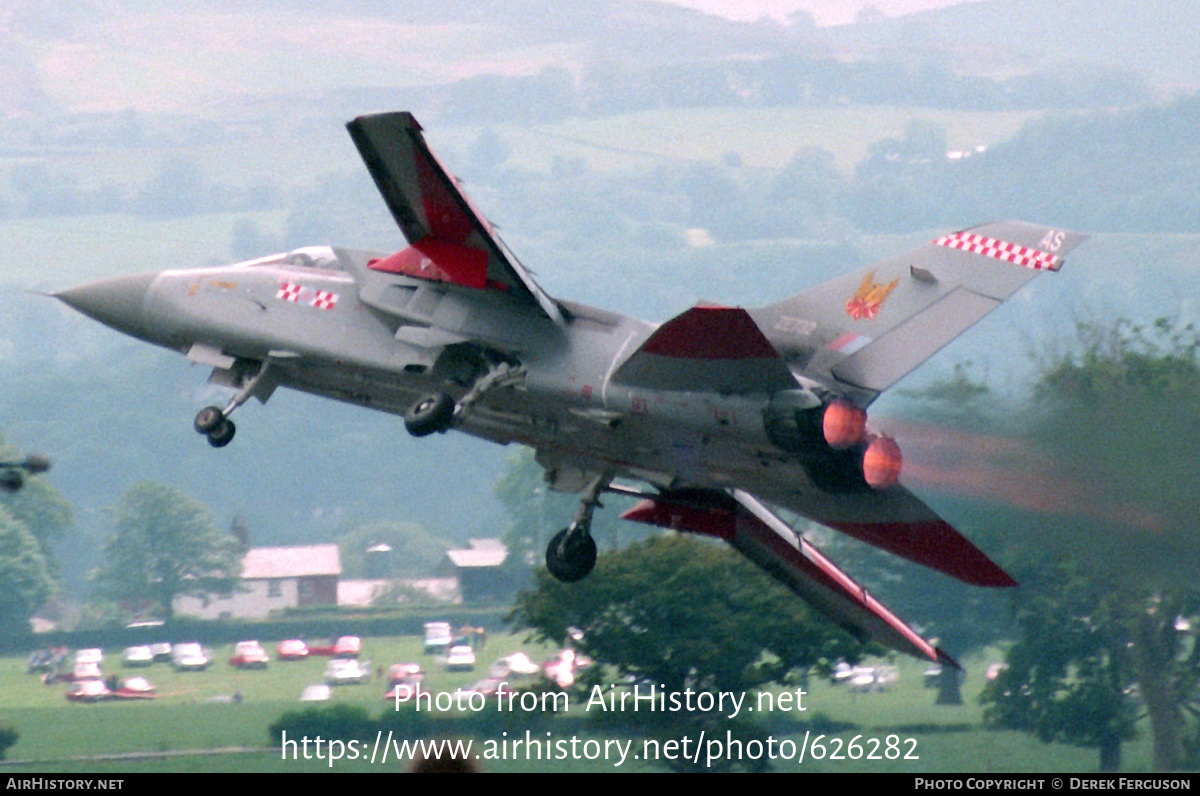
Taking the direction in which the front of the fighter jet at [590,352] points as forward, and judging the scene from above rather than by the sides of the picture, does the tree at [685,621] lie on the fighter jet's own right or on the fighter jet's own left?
on the fighter jet's own right

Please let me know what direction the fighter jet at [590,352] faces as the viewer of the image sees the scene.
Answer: facing away from the viewer and to the left of the viewer

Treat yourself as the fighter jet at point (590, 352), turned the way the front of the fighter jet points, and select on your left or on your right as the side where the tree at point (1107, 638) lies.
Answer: on your right
